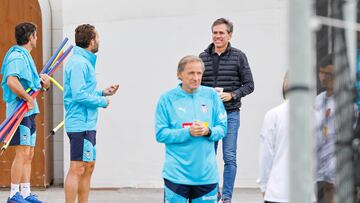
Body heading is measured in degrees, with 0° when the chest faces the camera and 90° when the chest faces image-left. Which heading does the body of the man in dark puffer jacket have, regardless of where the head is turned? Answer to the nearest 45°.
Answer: approximately 45°

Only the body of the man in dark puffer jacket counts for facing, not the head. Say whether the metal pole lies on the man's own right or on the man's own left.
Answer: on the man's own left
